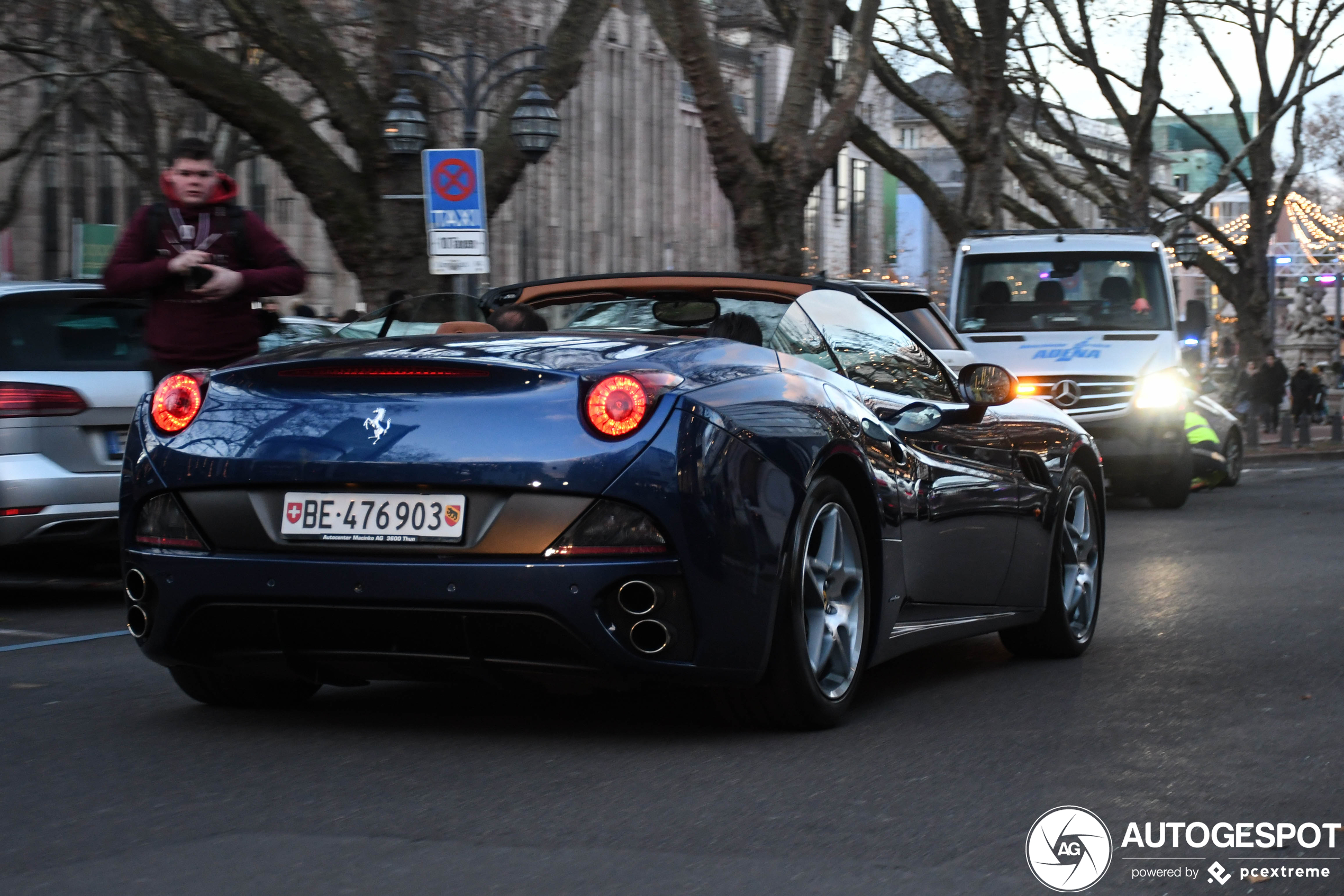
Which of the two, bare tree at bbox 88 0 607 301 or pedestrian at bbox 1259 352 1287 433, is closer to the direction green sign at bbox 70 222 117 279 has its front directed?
the bare tree

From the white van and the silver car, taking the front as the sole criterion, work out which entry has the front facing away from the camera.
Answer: the silver car

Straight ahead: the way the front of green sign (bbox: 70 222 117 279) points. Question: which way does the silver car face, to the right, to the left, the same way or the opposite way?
the opposite way

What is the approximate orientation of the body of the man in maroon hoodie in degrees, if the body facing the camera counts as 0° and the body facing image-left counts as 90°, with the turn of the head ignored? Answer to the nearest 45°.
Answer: approximately 0°

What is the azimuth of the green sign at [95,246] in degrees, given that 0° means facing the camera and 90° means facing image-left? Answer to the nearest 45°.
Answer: approximately 0°

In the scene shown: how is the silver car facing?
away from the camera

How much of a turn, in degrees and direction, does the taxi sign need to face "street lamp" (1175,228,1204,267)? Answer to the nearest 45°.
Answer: approximately 135° to its left

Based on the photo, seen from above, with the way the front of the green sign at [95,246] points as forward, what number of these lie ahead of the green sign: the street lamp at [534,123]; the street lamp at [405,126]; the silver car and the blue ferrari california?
4

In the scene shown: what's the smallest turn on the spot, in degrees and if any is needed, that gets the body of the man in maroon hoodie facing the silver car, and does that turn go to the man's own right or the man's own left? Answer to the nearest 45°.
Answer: approximately 180°

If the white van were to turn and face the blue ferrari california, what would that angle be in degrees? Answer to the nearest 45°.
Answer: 0° — it already faces it
